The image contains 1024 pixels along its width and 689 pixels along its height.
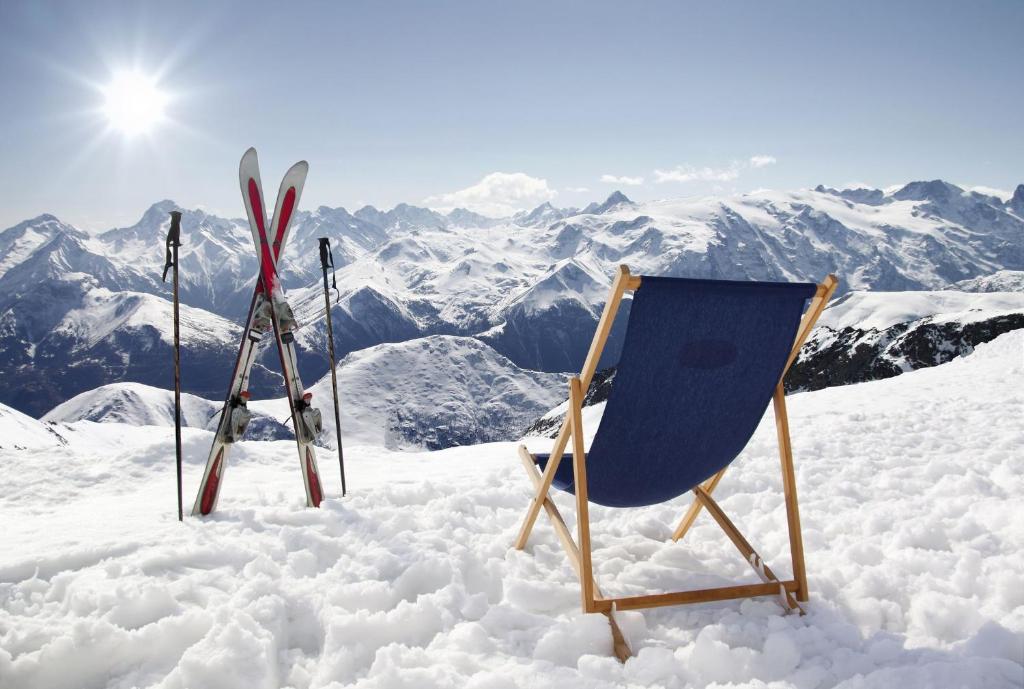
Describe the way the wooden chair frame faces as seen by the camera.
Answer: facing away from the viewer and to the left of the viewer
